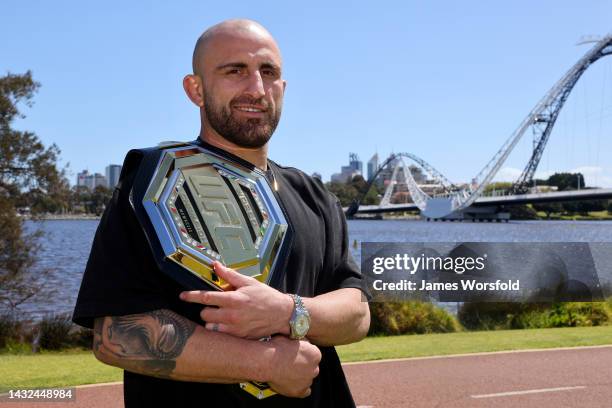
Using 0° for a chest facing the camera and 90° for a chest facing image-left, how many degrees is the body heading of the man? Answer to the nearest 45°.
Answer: approximately 315°

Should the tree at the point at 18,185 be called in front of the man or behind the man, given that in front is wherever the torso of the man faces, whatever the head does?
behind
